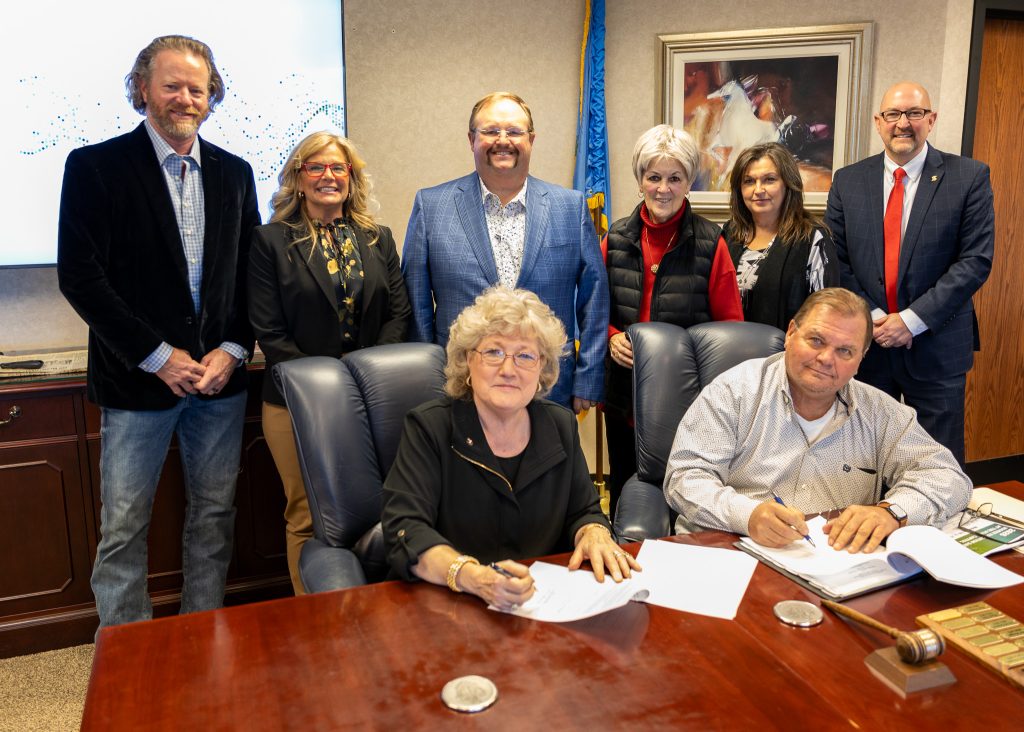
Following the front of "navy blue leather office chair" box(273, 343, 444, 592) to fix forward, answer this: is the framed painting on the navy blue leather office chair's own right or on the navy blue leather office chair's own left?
on the navy blue leather office chair's own left

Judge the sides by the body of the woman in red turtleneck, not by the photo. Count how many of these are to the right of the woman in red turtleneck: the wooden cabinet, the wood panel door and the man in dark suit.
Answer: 1

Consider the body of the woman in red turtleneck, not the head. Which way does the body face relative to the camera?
toward the camera

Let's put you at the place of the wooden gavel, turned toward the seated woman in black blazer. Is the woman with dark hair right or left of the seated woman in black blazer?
right

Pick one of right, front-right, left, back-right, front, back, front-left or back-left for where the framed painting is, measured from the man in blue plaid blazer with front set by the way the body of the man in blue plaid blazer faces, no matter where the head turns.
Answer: back-left

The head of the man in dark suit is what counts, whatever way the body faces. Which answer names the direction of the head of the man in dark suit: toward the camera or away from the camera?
toward the camera

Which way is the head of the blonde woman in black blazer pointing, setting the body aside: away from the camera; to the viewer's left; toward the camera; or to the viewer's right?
toward the camera

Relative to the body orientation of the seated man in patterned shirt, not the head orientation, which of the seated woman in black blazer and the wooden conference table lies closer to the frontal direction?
the wooden conference table

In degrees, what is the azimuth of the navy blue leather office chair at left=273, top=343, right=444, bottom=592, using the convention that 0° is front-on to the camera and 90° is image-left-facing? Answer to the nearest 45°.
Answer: approximately 315°

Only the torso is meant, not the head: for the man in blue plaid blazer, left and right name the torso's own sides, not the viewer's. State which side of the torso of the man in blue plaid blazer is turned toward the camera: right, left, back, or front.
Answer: front

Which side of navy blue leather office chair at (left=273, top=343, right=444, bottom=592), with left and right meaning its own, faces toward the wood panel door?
left

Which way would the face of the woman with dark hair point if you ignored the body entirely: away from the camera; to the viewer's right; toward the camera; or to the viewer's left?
toward the camera

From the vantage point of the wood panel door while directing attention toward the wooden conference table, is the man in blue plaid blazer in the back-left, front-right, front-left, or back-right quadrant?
front-right

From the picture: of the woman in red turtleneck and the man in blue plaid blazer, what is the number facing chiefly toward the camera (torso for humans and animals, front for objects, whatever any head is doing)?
2
